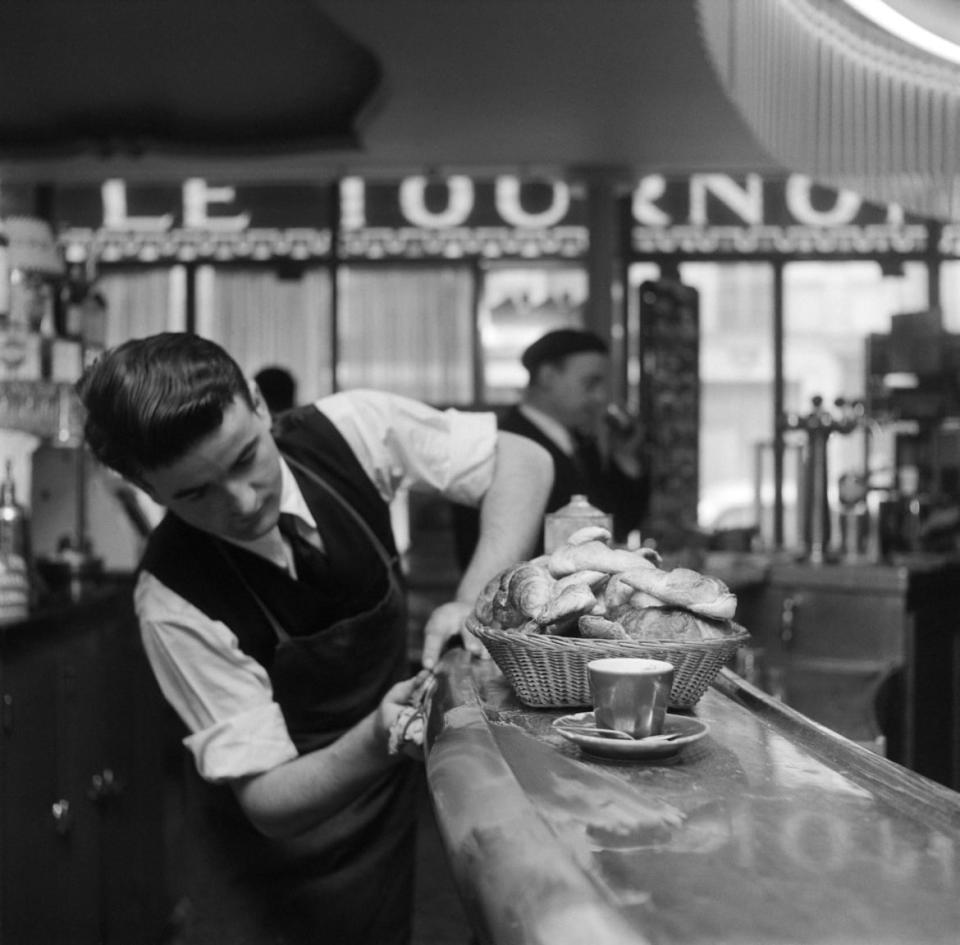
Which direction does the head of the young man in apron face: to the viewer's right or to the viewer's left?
to the viewer's right

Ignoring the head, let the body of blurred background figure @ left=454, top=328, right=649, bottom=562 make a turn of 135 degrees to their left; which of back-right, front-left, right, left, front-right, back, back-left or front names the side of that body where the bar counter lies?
back

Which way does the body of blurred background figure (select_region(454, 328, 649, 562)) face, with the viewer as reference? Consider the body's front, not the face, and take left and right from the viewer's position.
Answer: facing the viewer and to the right of the viewer

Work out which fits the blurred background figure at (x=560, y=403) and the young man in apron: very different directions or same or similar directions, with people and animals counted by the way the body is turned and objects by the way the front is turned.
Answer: same or similar directions

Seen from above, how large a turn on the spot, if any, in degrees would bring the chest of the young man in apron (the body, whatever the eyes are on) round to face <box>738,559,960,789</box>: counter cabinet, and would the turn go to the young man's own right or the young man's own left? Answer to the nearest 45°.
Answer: approximately 90° to the young man's own left

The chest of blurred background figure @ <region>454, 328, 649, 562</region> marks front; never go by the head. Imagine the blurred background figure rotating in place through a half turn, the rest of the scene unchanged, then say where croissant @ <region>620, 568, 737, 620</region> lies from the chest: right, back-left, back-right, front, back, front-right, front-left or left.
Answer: back-left

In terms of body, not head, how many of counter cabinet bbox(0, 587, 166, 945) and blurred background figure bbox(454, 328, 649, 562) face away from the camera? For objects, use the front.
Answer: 0

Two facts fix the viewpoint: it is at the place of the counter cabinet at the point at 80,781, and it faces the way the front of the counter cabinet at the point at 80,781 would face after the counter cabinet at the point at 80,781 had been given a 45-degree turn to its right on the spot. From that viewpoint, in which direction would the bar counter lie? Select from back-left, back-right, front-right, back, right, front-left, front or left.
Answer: front

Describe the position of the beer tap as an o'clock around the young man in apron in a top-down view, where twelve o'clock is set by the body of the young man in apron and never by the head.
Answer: The beer tap is roughly at 9 o'clock from the young man in apron.

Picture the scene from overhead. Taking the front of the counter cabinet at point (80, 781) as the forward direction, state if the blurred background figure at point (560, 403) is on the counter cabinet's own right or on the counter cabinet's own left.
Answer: on the counter cabinet's own left
